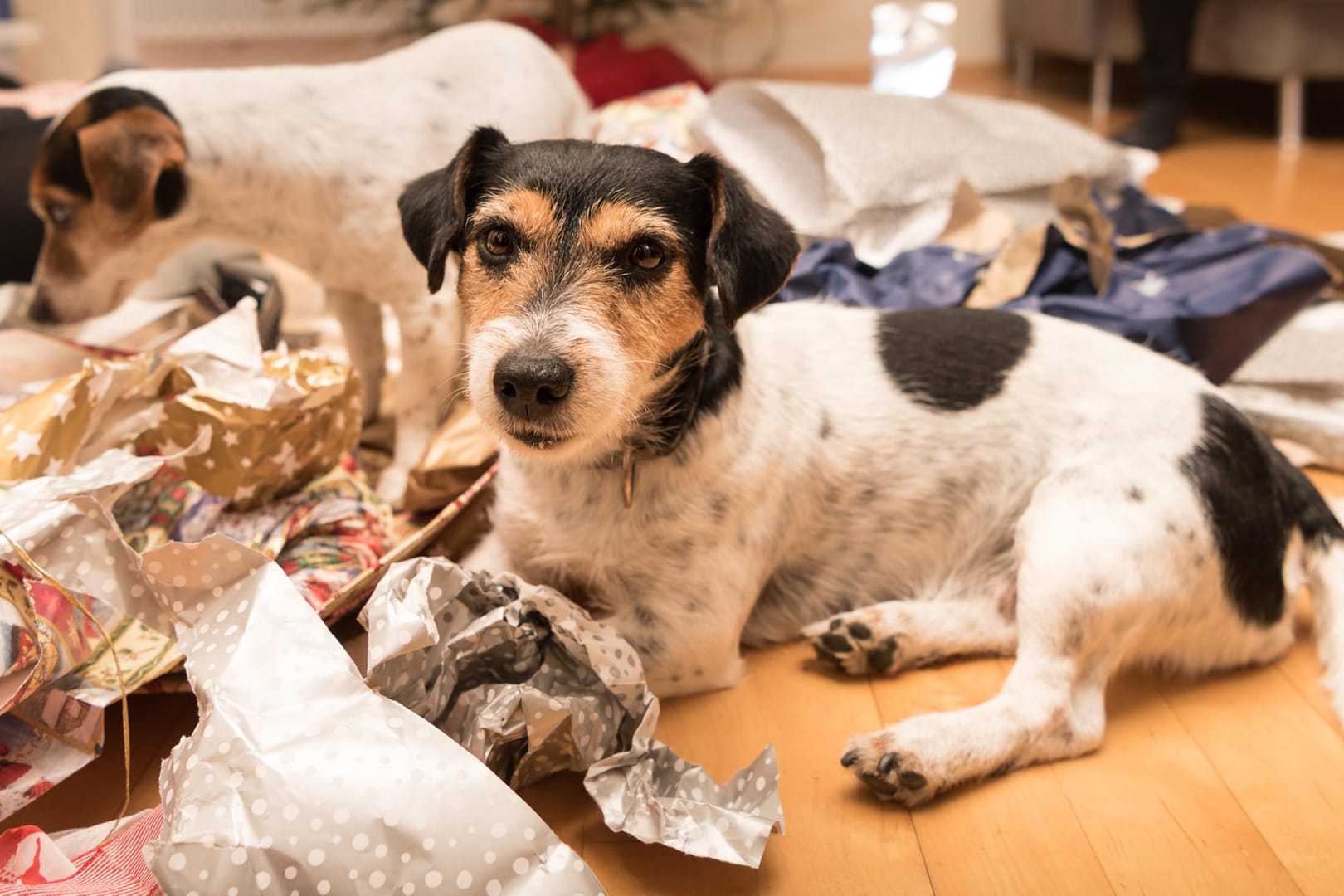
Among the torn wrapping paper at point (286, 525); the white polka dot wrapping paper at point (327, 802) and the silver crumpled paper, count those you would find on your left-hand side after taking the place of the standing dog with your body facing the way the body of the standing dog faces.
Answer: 3

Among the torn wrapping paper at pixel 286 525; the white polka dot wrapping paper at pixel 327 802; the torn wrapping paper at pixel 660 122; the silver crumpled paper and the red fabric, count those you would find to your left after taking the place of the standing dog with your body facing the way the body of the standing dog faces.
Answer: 3

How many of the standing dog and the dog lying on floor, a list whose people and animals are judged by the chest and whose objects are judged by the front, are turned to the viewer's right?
0

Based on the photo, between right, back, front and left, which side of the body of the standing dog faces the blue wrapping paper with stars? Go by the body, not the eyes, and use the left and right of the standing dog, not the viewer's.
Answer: back

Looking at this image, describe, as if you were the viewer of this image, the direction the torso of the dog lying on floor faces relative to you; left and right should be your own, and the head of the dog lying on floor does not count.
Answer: facing the viewer and to the left of the viewer

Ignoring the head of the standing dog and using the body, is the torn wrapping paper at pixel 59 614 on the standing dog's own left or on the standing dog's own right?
on the standing dog's own left

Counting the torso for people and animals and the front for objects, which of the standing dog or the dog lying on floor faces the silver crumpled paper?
the dog lying on floor

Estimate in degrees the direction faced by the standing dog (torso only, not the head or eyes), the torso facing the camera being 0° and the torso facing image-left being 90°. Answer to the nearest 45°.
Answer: approximately 90°

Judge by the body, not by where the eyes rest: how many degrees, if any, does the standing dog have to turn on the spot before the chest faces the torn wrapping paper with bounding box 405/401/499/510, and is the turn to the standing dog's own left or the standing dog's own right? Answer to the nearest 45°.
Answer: approximately 90° to the standing dog's own left

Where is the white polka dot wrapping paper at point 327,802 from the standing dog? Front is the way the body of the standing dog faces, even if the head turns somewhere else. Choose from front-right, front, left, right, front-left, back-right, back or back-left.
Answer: left

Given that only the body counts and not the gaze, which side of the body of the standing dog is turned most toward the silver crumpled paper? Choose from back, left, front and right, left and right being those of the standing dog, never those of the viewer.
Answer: left
